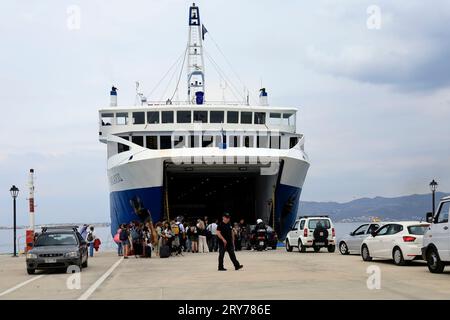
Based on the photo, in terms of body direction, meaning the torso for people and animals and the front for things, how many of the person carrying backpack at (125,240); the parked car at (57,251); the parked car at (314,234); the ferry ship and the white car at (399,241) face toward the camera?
2

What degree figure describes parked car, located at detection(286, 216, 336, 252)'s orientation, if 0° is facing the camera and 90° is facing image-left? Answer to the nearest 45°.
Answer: approximately 135°

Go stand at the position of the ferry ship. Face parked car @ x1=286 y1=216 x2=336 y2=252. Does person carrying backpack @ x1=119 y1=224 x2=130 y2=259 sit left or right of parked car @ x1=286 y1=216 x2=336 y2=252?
right

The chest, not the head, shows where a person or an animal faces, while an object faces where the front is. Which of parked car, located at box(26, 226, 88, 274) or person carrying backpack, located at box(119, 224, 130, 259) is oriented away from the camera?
the person carrying backpack

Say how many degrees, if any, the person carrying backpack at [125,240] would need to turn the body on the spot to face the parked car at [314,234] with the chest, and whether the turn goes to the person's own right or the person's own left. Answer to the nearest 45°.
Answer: approximately 90° to the person's own right

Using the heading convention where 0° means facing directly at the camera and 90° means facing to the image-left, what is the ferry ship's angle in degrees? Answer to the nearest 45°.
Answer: approximately 0°

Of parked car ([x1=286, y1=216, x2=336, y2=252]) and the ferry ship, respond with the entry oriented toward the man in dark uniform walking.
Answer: the ferry ship

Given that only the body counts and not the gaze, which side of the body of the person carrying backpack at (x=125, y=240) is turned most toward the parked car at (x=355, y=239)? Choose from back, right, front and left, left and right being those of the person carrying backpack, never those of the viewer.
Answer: right

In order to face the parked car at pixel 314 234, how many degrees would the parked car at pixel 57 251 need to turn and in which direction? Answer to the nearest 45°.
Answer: approximately 135° to its left

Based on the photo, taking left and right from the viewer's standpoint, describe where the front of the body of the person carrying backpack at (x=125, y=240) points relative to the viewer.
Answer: facing away from the viewer

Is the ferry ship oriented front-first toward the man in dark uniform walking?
yes

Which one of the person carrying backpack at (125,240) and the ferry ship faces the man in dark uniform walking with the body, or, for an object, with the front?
the ferry ship

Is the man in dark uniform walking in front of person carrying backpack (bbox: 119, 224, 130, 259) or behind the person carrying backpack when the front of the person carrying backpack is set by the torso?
behind

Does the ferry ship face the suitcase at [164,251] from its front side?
yes

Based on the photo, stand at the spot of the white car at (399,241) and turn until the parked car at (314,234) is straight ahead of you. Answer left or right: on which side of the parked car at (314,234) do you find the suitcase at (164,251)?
left
